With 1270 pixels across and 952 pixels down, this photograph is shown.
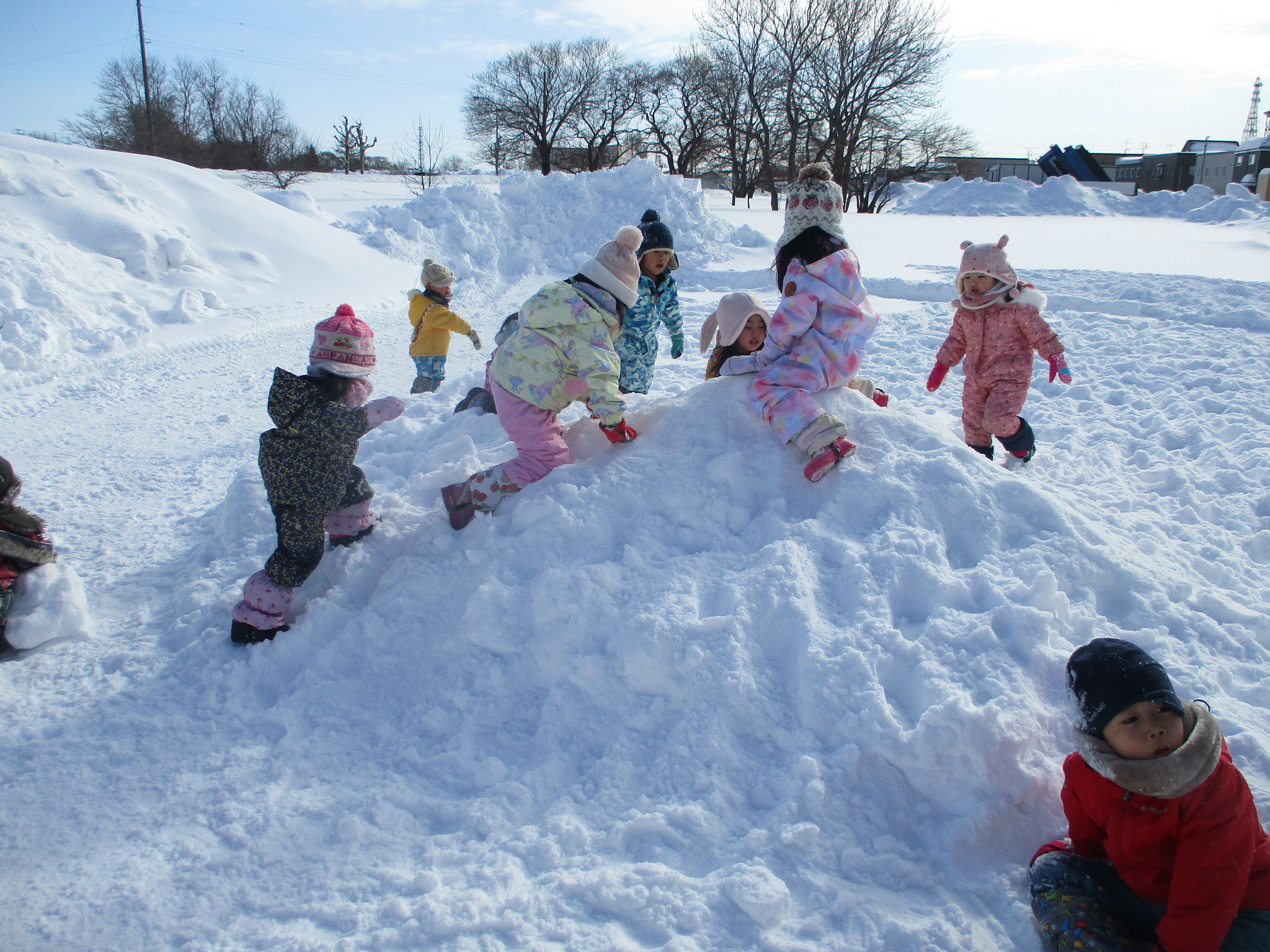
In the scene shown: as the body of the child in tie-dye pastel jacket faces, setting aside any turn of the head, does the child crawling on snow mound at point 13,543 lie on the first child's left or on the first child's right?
on the first child's left

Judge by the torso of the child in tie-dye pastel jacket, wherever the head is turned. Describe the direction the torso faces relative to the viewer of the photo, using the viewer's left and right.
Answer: facing away from the viewer and to the left of the viewer

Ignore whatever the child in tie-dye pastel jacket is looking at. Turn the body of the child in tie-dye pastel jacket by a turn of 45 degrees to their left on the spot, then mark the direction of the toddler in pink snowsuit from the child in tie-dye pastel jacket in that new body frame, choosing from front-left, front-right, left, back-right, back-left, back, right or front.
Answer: back-right

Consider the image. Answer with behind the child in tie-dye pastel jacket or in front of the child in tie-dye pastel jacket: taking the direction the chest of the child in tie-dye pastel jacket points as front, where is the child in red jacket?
behind

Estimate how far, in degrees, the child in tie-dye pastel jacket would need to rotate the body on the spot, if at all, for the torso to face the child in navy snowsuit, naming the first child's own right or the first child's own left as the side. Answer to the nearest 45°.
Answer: approximately 90° to the first child's own left

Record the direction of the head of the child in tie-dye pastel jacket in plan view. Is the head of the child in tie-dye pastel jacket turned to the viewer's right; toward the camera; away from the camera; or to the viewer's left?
away from the camera

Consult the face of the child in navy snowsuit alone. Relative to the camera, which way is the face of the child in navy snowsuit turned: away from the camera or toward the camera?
away from the camera
